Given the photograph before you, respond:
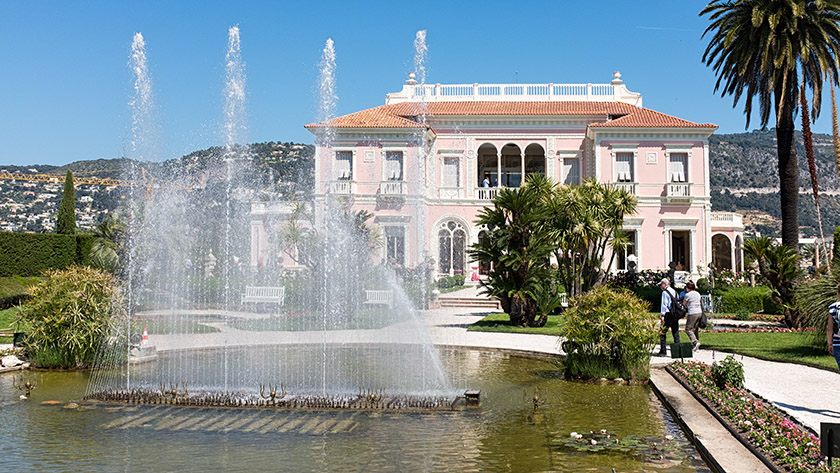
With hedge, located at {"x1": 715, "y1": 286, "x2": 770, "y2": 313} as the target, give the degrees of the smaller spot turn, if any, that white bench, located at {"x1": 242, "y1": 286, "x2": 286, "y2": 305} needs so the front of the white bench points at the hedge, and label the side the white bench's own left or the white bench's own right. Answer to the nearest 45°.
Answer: approximately 90° to the white bench's own left

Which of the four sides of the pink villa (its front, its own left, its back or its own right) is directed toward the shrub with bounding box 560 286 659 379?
front

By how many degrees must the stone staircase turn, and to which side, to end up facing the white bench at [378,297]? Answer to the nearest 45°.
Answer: approximately 45° to its right

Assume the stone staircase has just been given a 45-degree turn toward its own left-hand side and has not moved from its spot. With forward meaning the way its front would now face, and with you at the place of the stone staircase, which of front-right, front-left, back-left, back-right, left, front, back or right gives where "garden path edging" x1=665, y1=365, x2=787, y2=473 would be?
front-right

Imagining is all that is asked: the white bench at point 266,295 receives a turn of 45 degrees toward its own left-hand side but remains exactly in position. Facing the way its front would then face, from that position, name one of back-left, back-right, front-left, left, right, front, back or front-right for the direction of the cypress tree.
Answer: back

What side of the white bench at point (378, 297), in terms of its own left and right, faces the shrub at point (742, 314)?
left

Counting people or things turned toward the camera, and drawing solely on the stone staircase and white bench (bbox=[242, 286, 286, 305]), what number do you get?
2

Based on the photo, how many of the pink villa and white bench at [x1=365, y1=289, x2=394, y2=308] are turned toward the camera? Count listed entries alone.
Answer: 2

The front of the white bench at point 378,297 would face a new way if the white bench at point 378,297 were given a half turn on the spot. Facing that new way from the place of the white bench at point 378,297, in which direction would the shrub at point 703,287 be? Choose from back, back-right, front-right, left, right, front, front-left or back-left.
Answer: right

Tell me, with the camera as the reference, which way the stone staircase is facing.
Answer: facing the viewer

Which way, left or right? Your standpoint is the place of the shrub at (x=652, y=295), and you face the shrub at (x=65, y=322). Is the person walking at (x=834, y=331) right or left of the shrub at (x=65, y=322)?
left

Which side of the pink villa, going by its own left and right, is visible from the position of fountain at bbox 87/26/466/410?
front

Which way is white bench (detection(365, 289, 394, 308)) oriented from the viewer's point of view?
toward the camera

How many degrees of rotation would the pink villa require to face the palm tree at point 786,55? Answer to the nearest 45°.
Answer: approximately 45° to its left

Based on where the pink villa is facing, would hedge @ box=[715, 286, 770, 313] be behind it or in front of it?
in front

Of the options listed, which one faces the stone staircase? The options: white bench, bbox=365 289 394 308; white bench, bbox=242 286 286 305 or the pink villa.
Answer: the pink villa

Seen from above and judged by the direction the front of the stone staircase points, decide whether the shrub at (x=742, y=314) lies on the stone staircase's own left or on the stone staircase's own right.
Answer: on the stone staircase's own left
